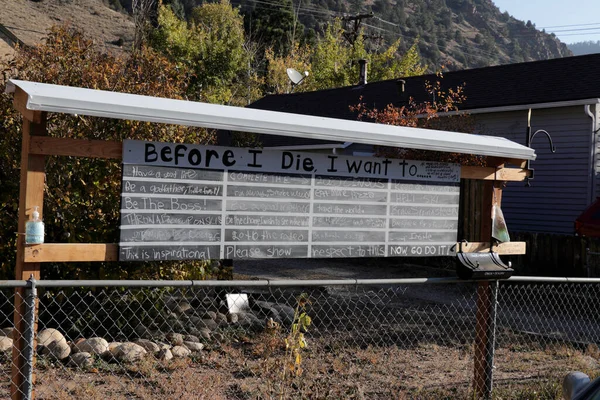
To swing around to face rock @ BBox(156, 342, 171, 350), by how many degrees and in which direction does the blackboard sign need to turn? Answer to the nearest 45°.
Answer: approximately 180°

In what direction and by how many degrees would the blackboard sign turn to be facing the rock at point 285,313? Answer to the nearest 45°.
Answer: approximately 135° to its left

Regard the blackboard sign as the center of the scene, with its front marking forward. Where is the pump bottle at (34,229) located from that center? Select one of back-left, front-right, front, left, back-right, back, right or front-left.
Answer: right

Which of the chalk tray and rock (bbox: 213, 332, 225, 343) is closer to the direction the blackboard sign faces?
the chalk tray

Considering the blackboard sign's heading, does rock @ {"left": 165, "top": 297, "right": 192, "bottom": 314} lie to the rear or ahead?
to the rear

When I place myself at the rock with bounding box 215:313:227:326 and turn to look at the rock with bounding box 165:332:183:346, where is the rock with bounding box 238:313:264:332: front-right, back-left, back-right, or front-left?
back-left

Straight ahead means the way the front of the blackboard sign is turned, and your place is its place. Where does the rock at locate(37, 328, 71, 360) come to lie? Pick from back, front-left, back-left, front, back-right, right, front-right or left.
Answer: back

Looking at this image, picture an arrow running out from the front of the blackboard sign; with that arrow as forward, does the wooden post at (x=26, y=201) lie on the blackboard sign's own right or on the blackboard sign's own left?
on the blackboard sign's own right

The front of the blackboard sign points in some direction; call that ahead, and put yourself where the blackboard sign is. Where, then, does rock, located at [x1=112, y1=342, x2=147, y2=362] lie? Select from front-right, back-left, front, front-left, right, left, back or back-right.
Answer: back

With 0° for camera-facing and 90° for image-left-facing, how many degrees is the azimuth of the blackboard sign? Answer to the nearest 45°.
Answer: approximately 315°

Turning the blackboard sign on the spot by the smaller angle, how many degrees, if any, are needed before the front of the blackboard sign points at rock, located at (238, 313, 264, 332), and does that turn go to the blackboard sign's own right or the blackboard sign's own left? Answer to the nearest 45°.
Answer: approximately 135° to the blackboard sign's own left

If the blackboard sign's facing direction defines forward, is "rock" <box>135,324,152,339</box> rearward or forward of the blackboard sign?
rearward
